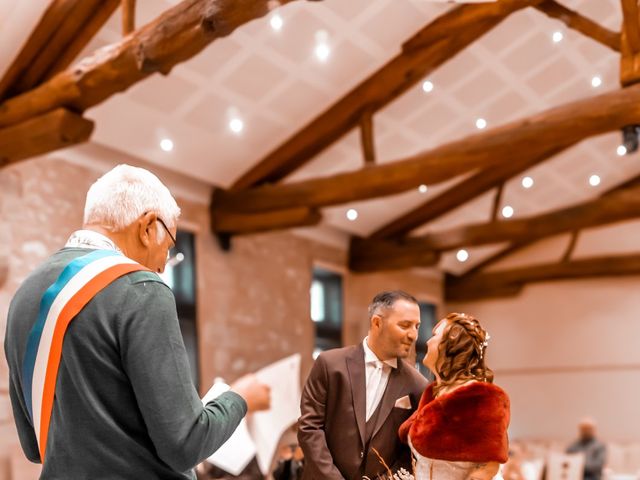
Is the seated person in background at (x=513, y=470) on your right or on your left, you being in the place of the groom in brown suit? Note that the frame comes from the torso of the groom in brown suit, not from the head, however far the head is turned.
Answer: on your left

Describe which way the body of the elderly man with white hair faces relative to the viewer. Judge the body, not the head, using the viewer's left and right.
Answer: facing away from the viewer and to the right of the viewer

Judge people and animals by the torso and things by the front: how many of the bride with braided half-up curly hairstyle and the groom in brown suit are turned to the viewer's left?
1

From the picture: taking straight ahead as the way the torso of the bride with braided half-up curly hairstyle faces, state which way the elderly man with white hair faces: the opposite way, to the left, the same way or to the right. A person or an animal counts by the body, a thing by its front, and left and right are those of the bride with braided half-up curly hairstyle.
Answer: to the right

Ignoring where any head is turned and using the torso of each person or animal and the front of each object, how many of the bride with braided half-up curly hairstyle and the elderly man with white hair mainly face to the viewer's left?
1

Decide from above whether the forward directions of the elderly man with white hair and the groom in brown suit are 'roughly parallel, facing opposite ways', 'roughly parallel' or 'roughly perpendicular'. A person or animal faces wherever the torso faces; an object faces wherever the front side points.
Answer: roughly perpendicular

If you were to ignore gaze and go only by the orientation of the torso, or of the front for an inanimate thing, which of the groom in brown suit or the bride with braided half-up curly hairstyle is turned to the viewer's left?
the bride with braided half-up curly hairstyle

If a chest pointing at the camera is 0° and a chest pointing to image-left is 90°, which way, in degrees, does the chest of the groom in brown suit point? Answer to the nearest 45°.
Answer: approximately 315°

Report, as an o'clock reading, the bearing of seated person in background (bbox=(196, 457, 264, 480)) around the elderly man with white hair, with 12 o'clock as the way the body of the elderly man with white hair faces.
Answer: The seated person in background is roughly at 11 o'clock from the elderly man with white hair.

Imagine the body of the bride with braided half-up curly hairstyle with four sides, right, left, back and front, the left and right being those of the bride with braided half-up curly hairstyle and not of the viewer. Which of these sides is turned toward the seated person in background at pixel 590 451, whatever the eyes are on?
right

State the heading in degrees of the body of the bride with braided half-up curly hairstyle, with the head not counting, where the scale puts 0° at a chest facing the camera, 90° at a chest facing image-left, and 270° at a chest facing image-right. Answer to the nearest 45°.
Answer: approximately 90°

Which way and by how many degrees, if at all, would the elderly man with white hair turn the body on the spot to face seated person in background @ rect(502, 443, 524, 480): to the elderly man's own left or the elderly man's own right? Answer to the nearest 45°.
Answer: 0° — they already face them
